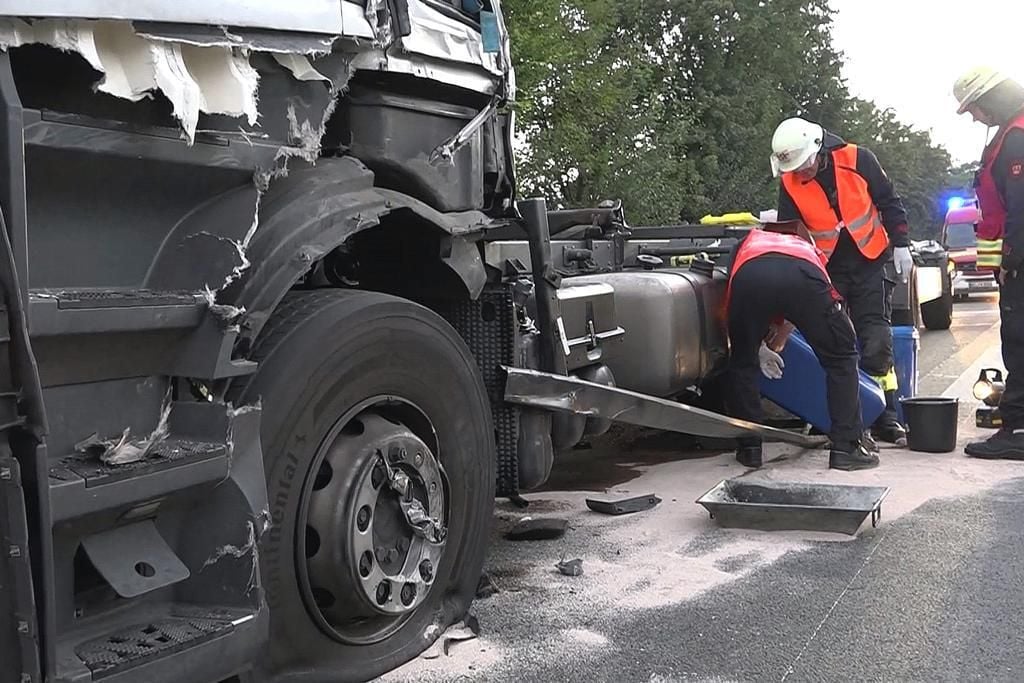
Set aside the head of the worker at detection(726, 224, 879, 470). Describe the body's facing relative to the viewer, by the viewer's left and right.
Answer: facing away from the viewer

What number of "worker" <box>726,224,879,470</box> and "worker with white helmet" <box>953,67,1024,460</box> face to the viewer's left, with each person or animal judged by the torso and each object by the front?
1

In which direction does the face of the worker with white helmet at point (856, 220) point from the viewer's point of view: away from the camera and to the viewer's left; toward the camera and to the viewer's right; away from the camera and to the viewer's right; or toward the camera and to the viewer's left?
toward the camera and to the viewer's left

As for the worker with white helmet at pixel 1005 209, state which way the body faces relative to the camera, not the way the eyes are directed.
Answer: to the viewer's left

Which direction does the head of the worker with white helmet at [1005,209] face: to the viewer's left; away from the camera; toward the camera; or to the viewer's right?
to the viewer's left

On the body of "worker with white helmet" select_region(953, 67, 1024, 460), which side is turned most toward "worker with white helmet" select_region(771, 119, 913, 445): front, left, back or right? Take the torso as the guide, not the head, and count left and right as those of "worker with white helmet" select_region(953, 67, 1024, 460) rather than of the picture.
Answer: front

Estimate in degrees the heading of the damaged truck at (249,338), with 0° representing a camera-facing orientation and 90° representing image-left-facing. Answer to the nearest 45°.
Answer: approximately 45°

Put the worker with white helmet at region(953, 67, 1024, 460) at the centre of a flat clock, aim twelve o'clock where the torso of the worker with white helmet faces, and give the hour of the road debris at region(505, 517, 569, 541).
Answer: The road debris is roughly at 10 o'clock from the worker with white helmet.

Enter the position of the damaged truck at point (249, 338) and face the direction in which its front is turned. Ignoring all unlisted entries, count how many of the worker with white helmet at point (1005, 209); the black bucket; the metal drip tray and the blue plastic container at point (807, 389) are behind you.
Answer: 4
